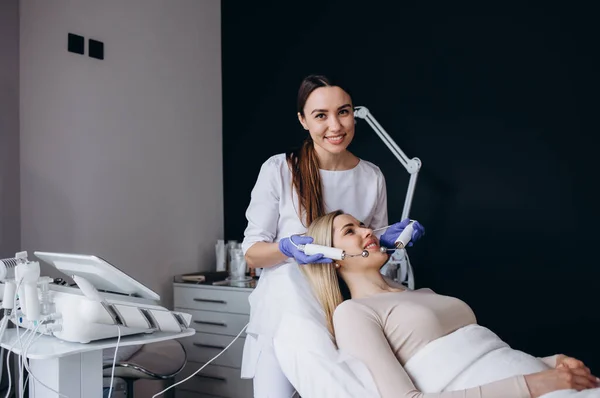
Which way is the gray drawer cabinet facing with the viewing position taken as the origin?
facing the viewer

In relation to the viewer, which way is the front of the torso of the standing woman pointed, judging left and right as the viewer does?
facing the viewer and to the right of the viewer

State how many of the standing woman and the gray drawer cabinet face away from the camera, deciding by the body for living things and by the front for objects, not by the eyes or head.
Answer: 0

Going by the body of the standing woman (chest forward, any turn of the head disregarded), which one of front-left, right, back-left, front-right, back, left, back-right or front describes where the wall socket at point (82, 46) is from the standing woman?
back

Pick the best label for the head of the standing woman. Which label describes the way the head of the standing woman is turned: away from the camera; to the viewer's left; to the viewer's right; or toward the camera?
toward the camera

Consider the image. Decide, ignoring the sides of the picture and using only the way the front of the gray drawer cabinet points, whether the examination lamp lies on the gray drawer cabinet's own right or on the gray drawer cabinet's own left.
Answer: on the gray drawer cabinet's own left

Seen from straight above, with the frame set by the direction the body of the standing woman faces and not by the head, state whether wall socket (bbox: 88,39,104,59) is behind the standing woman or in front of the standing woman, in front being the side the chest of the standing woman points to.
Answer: behind
